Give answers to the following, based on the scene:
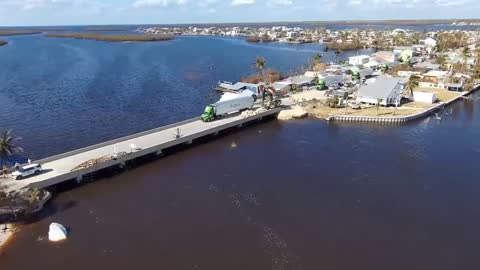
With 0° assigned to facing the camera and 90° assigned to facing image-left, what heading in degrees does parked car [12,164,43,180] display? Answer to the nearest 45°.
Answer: approximately 45°

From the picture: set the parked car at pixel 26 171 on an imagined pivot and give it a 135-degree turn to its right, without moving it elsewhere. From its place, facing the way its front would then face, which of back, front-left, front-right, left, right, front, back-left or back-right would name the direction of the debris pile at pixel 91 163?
right
